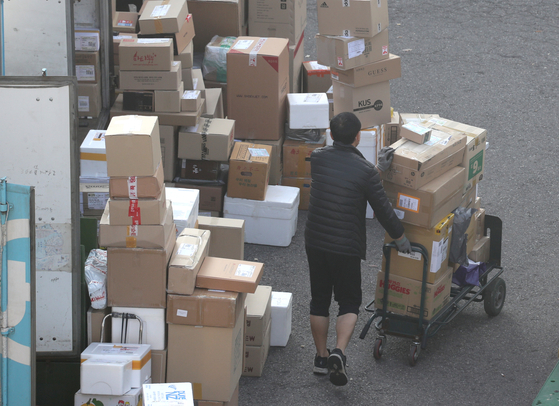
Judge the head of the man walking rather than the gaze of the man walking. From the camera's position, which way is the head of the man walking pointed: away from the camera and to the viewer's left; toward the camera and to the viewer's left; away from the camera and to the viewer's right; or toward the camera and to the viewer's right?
away from the camera and to the viewer's right

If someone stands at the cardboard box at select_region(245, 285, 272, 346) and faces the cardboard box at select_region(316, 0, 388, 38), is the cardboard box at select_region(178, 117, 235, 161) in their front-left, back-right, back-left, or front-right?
front-left

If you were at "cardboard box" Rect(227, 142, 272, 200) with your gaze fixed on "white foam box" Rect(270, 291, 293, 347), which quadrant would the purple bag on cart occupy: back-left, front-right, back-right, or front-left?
front-left

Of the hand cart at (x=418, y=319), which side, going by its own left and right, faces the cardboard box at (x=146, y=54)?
left

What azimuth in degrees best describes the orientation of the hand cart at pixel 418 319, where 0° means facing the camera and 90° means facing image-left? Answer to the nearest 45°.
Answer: approximately 225°

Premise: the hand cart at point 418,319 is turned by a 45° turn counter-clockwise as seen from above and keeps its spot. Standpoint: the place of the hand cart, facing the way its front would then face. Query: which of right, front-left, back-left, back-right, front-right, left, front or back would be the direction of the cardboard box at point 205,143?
front-left

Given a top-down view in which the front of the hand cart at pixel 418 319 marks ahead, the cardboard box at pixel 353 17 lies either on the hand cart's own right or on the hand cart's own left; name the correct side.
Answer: on the hand cart's own left

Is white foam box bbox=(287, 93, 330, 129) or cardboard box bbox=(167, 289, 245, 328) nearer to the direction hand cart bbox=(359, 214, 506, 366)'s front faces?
the white foam box

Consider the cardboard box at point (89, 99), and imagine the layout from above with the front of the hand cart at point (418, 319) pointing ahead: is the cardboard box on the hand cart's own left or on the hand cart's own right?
on the hand cart's own left

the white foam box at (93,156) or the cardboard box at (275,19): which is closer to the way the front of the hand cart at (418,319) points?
the cardboard box

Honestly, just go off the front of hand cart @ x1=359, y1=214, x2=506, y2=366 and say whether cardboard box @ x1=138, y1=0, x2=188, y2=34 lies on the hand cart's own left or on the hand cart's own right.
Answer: on the hand cart's own left

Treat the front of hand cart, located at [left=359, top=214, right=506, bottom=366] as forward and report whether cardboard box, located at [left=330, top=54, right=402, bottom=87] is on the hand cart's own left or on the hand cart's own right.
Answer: on the hand cart's own left
